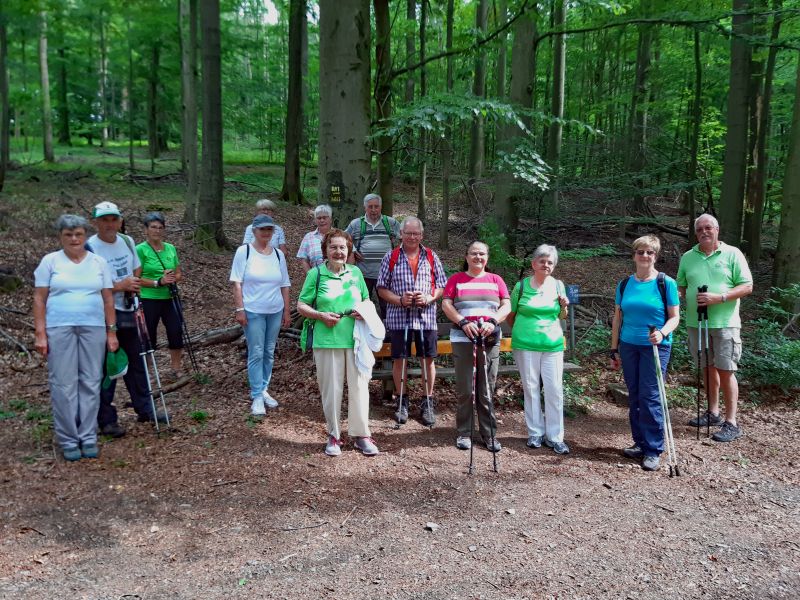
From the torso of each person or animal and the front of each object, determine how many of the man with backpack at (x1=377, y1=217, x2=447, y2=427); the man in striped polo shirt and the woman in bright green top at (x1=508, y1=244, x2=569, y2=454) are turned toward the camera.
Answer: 3

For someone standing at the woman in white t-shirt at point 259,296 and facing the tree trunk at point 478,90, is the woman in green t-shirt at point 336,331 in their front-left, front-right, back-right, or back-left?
back-right

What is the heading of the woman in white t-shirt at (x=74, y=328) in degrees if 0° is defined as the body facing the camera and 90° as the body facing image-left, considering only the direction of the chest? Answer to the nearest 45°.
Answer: approximately 0°

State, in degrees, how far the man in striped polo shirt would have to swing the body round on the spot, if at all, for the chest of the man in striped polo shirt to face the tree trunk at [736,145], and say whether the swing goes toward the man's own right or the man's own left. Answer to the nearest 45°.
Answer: approximately 135° to the man's own left

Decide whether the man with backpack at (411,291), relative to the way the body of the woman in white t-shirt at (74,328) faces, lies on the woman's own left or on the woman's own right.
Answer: on the woman's own left

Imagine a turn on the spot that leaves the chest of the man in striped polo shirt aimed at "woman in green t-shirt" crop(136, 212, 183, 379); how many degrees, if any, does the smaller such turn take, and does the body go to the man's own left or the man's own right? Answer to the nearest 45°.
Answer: approximately 90° to the man's own right
